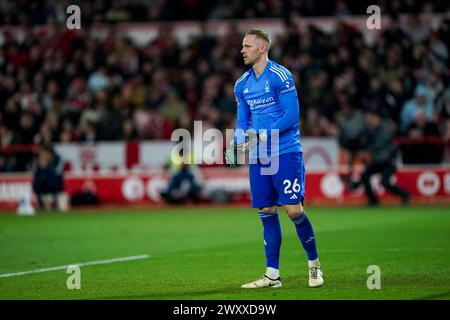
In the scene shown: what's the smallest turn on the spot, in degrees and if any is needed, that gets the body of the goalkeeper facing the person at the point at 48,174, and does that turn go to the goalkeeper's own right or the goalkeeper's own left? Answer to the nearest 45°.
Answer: approximately 90° to the goalkeeper's own right

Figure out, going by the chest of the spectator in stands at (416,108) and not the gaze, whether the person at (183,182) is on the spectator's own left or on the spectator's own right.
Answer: on the spectator's own right

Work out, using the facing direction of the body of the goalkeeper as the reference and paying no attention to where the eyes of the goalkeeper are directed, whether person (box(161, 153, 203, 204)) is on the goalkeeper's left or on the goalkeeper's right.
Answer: on the goalkeeper's right

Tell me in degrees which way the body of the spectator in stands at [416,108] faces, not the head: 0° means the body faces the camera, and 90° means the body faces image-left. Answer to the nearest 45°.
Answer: approximately 0°

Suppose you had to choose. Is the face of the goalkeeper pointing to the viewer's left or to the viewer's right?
to the viewer's left

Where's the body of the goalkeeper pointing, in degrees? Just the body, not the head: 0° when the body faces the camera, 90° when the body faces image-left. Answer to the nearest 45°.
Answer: approximately 45°

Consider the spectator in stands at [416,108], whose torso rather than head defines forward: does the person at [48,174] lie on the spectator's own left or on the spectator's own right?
on the spectator's own right
